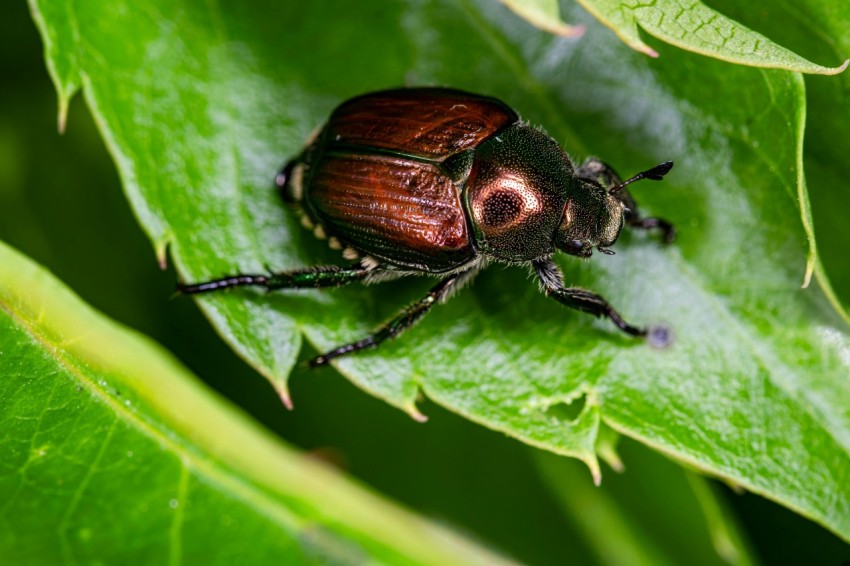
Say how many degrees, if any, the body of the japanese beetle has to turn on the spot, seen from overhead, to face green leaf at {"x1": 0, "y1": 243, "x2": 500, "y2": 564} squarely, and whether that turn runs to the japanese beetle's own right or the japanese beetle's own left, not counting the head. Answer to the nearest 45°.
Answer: approximately 90° to the japanese beetle's own right

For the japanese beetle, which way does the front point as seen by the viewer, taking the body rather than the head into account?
to the viewer's right

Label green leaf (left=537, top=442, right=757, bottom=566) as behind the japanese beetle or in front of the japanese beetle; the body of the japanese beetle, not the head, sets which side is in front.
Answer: in front
